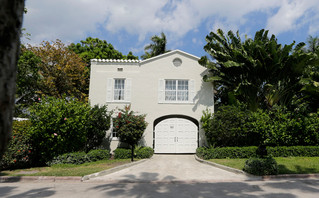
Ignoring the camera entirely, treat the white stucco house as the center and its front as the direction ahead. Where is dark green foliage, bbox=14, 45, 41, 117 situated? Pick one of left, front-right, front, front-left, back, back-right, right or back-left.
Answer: right

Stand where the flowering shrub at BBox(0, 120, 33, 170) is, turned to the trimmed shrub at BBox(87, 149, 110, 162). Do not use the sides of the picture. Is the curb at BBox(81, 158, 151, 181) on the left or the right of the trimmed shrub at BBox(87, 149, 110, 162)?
right

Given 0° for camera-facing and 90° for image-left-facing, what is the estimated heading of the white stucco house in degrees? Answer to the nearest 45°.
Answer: approximately 0°

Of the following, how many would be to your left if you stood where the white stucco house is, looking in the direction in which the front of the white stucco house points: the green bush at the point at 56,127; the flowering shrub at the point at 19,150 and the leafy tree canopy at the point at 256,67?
1

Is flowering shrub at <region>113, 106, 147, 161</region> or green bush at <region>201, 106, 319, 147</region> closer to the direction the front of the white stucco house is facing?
the flowering shrub

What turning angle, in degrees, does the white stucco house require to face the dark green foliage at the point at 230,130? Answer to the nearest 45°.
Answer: approximately 45° to its left

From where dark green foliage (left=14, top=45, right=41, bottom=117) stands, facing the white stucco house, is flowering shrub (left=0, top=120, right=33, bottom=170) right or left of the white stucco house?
right

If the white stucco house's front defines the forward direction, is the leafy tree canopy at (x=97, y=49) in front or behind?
behind

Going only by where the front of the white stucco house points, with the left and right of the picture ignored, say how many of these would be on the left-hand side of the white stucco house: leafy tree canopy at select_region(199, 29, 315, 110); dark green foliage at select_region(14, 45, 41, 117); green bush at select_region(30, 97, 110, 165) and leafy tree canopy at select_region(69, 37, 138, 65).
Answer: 1

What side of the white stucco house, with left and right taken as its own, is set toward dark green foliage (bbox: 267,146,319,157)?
left

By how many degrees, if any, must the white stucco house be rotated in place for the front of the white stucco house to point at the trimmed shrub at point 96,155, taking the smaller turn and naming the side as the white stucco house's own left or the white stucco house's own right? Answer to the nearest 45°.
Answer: approximately 45° to the white stucco house's own right

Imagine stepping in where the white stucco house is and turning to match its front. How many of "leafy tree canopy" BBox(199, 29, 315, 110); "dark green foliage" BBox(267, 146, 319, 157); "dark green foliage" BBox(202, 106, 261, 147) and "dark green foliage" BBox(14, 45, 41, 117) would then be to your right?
1
